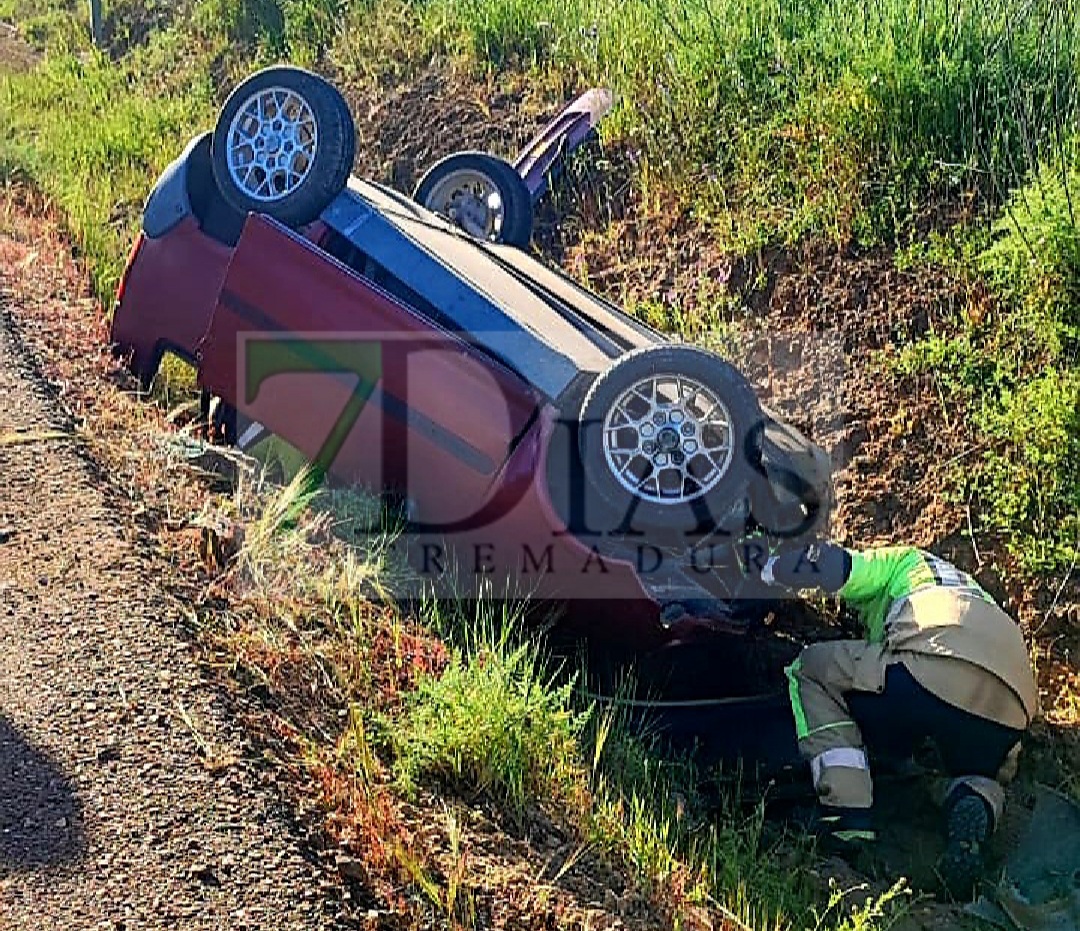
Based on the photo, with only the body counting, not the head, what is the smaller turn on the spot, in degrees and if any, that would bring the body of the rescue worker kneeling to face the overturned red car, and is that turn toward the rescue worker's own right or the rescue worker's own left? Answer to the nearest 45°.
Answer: approximately 45° to the rescue worker's own left

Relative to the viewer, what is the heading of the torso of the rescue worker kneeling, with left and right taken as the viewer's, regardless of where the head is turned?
facing away from the viewer and to the left of the viewer

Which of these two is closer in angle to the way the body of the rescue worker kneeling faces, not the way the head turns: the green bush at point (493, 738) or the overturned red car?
the overturned red car
